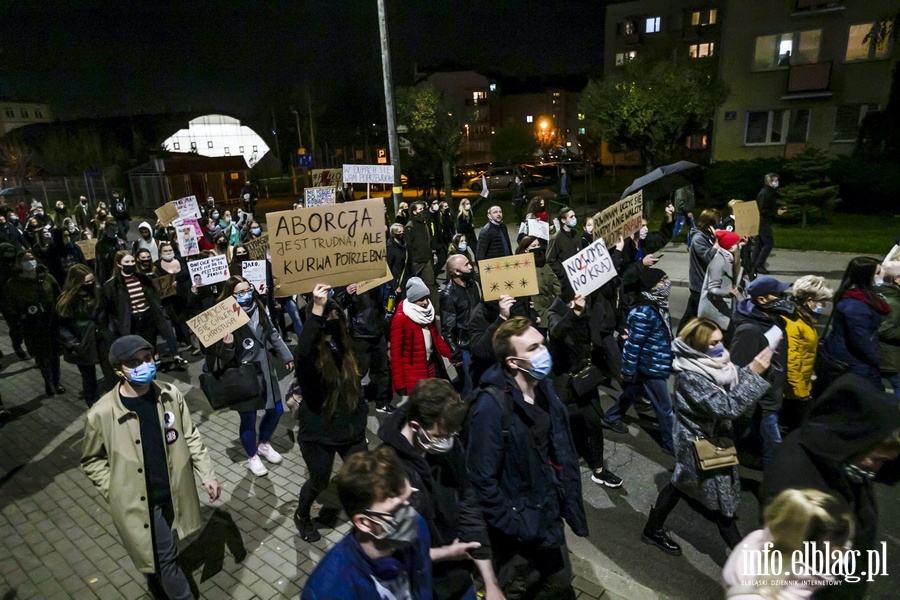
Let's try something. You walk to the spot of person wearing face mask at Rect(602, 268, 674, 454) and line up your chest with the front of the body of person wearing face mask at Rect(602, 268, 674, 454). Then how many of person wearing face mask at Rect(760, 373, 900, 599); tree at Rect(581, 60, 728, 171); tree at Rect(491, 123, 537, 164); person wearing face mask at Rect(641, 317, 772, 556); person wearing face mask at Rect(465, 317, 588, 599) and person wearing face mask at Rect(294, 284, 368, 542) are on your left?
2

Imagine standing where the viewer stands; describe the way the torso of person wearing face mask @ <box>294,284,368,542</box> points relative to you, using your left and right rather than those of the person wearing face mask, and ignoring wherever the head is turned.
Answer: facing the viewer and to the right of the viewer

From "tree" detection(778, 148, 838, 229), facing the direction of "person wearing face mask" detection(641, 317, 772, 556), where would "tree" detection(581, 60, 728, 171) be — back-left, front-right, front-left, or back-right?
back-right

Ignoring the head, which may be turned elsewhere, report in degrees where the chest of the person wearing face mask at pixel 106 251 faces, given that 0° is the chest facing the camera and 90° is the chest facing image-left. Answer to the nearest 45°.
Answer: approximately 315°

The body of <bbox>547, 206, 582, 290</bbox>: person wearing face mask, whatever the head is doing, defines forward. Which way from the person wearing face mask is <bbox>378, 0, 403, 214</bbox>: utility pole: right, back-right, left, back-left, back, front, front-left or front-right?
back

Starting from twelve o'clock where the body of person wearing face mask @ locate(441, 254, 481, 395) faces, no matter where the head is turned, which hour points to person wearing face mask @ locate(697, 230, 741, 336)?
person wearing face mask @ locate(697, 230, 741, 336) is roughly at 10 o'clock from person wearing face mask @ locate(441, 254, 481, 395).

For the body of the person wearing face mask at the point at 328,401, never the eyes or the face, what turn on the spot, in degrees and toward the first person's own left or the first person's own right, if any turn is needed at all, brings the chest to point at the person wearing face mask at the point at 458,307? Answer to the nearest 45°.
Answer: approximately 90° to the first person's own left

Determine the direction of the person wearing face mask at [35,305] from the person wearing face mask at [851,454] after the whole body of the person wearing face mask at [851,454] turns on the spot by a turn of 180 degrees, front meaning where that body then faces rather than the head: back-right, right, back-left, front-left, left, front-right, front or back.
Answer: front
